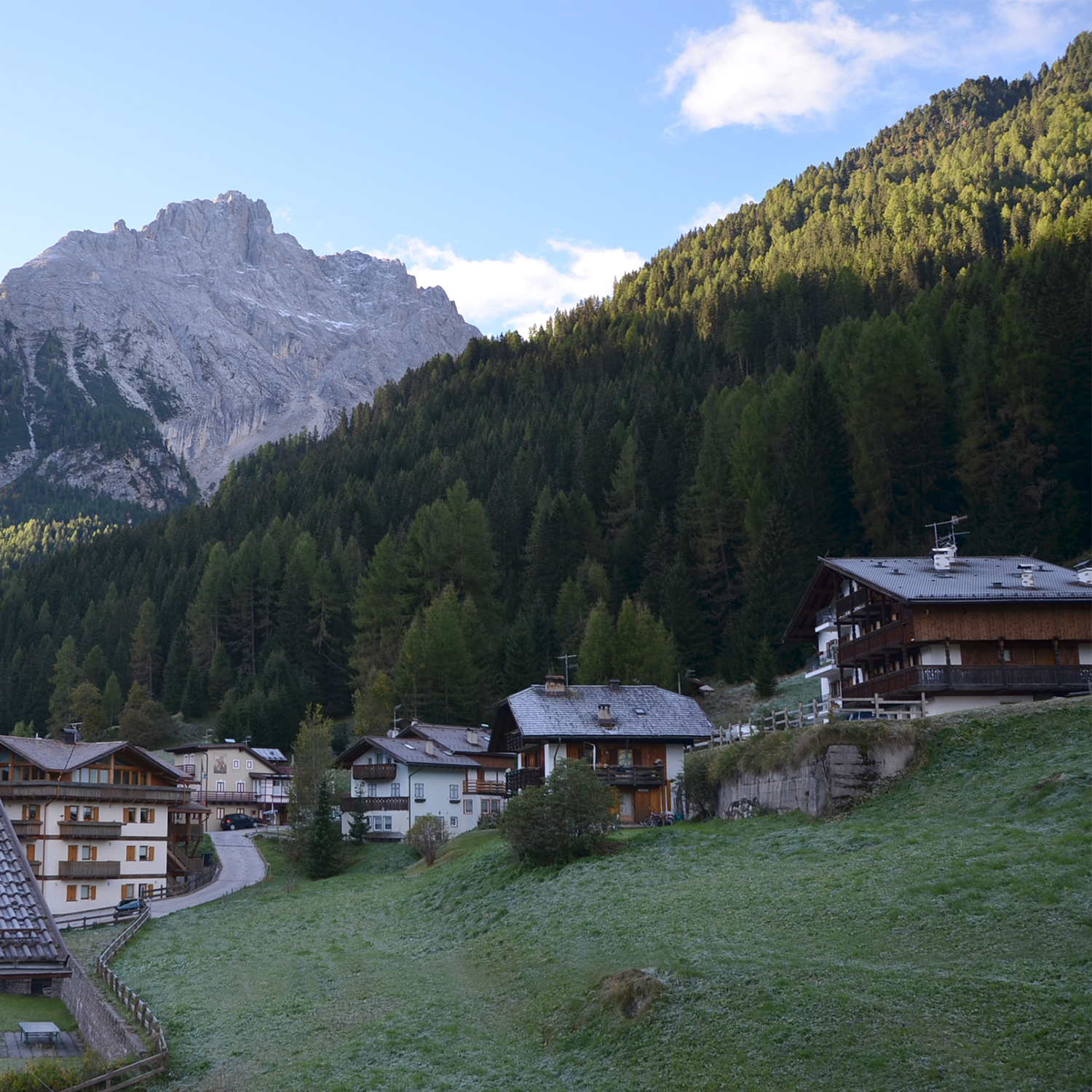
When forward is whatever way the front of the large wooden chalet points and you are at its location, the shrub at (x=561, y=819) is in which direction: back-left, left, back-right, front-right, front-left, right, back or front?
front

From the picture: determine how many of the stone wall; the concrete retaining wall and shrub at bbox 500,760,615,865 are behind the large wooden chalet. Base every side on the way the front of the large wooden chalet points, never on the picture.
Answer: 0

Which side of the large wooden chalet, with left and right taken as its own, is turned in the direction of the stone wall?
front

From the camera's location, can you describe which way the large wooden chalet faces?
facing the viewer and to the left of the viewer

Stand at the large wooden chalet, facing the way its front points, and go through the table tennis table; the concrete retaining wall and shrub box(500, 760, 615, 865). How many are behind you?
0

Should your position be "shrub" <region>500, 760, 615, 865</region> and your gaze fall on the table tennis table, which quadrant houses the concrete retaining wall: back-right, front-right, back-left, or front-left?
back-left

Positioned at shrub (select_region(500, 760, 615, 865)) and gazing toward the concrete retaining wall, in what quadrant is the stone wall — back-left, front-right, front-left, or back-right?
back-right

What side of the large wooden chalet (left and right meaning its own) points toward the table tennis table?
front

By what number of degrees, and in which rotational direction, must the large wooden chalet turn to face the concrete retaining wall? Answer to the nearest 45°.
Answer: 0° — it already faces it
